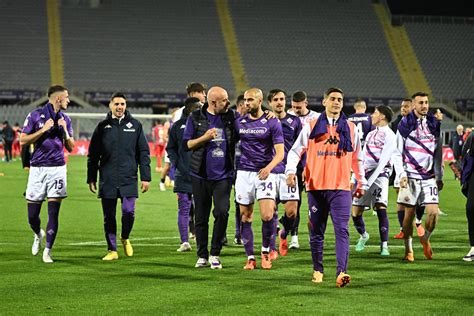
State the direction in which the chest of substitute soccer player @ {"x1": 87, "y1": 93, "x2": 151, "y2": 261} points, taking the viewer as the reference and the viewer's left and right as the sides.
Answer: facing the viewer

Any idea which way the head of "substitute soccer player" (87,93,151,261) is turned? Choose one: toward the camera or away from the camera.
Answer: toward the camera
